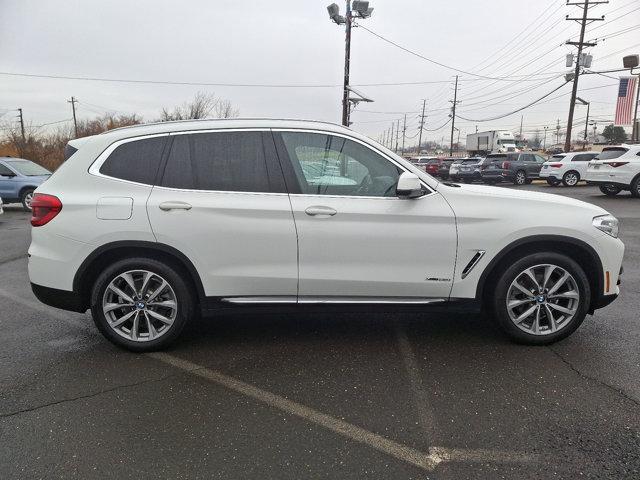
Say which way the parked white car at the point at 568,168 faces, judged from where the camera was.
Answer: facing away from the viewer and to the right of the viewer

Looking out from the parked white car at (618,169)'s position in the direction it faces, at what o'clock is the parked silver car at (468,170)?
The parked silver car is roughly at 9 o'clock from the parked white car.

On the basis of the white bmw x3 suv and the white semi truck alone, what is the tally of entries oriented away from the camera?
0

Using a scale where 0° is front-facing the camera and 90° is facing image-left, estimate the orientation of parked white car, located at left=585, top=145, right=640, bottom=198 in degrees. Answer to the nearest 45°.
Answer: approximately 225°

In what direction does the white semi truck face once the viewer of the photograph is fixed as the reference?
facing the viewer and to the right of the viewer

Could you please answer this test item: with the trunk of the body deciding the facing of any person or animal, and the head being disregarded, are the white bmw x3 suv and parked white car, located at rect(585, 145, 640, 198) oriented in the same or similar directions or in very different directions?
same or similar directions

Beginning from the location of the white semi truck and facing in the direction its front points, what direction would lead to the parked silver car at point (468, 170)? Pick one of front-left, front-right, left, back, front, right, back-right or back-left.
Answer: front-right

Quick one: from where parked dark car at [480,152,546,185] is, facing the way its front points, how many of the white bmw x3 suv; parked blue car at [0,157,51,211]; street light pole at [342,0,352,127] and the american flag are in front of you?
1

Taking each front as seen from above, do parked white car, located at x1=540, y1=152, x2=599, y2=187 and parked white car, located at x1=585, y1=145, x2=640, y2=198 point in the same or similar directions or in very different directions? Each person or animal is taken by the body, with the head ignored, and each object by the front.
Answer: same or similar directions

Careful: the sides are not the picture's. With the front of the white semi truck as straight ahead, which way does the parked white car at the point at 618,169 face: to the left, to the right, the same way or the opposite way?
to the left

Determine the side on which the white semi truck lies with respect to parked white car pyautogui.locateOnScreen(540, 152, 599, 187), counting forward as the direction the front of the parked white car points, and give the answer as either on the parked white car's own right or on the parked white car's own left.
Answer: on the parked white car's own left

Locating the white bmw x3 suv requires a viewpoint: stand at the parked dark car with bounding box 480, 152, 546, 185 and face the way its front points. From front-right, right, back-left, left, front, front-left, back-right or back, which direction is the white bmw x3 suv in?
back-right

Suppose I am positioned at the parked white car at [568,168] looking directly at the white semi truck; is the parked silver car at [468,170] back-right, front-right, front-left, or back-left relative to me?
front-left

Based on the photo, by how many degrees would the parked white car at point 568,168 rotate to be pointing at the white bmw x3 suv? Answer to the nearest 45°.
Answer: approximately 135° to its right

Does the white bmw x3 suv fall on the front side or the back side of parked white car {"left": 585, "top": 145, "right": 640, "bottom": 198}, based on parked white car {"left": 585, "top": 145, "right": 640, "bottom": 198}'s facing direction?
on the back side

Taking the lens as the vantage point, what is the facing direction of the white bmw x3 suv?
facing to the right of the viewer

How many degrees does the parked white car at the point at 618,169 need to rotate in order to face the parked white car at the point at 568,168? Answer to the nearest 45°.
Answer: approximately 45° to its left
